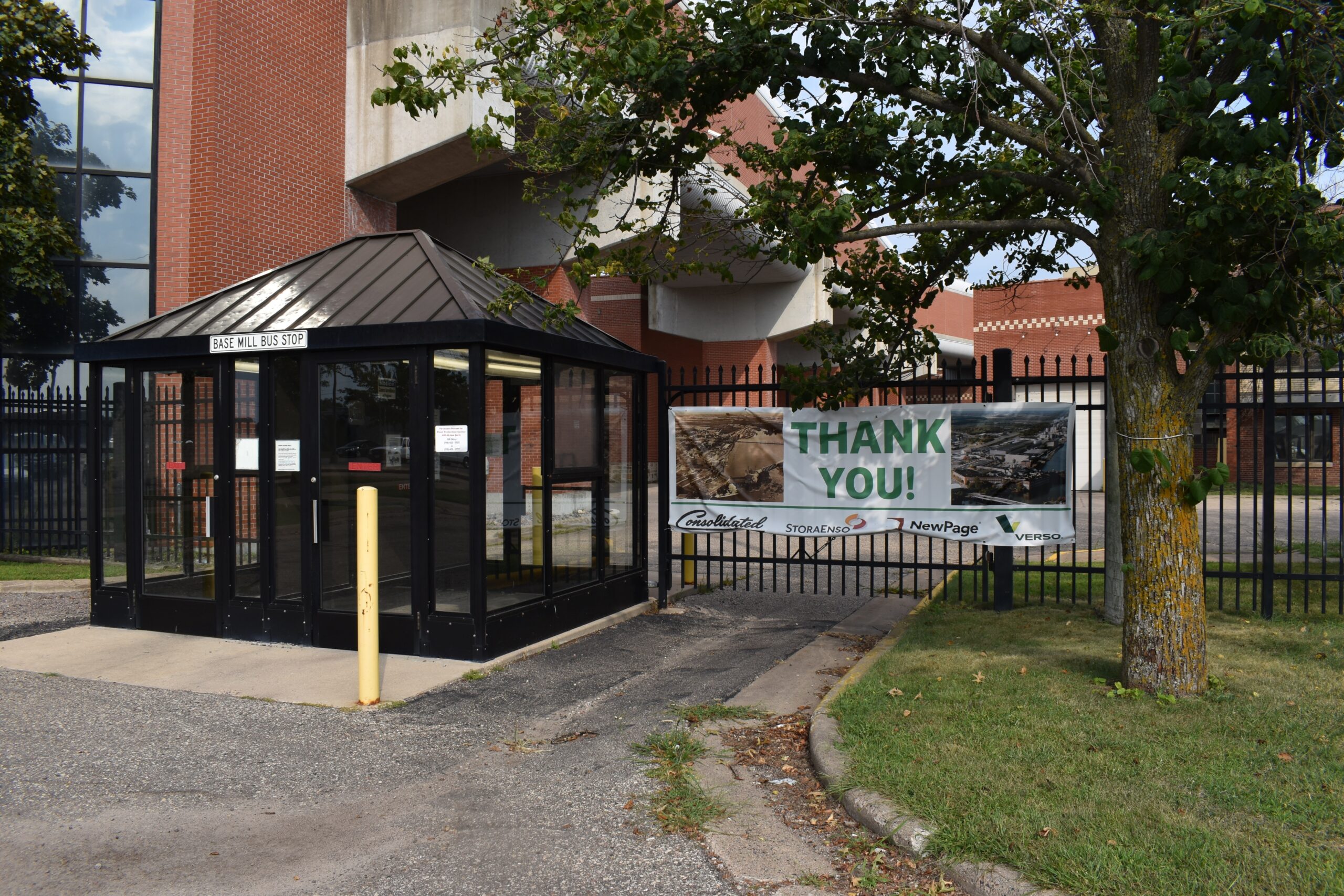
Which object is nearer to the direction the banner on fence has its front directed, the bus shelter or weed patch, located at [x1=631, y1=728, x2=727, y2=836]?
the weed patch

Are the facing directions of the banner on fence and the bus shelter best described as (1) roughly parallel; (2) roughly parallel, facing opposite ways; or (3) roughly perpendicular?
roughly parallel

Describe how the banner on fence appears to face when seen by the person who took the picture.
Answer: facing the viewer

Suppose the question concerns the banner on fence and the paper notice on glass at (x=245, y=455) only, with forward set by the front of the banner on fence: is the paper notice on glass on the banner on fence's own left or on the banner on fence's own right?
on the banner on fence's own right

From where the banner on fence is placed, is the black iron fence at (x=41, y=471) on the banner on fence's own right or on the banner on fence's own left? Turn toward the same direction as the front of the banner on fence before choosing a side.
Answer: on the banner on fence's own right

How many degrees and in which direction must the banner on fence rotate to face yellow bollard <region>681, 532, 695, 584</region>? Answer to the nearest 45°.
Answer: approximately 135° to its right

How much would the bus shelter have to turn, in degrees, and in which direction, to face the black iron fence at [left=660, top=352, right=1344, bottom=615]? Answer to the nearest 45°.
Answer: approximately 135° to its left

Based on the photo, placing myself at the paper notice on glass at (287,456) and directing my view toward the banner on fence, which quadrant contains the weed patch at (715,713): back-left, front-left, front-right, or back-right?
front-right

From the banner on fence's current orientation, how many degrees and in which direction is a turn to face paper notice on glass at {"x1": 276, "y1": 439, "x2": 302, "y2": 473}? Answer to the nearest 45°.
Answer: approximately 45° to its right

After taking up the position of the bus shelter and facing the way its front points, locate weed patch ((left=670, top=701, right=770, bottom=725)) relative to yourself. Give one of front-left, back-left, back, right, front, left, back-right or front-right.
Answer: left

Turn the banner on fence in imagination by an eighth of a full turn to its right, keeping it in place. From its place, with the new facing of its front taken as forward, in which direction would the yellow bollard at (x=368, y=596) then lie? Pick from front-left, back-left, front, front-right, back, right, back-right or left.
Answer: front

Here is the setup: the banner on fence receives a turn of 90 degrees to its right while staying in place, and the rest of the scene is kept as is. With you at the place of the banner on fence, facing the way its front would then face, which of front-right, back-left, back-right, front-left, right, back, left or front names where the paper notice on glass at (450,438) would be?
front-left

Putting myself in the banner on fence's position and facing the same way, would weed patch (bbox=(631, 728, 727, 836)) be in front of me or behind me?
in front

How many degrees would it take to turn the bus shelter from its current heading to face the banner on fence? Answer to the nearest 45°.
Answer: approximately 135° to its left

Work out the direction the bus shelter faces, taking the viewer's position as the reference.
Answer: facing the viewer and to the left of the viewer

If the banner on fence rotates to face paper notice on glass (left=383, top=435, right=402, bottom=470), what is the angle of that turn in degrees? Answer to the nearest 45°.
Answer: approximately 45° to its right

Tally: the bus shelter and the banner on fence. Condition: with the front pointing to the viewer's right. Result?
0
